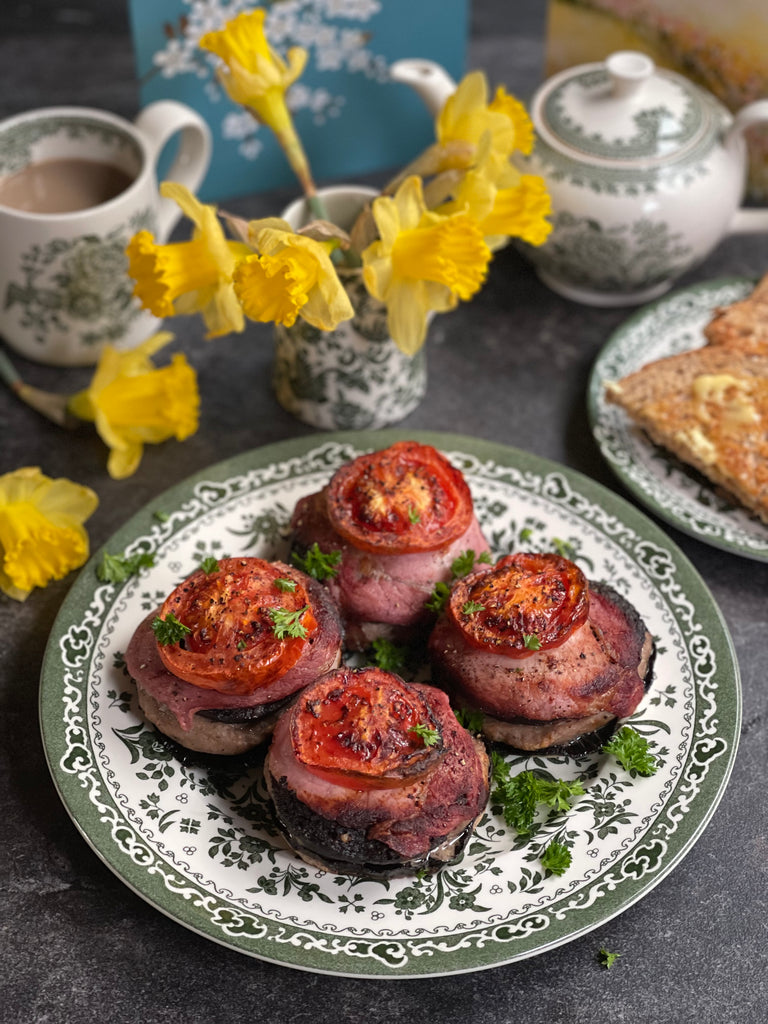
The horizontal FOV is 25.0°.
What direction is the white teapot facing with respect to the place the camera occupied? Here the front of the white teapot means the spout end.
facing to the left of the viewer

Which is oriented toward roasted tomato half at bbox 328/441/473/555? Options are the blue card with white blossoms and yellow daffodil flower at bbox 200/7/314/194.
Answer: the blue card with white blossoms

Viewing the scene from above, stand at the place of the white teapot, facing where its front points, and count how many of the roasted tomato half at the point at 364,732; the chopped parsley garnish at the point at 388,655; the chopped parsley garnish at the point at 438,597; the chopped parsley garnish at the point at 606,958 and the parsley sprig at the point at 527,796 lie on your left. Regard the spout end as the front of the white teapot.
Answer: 5

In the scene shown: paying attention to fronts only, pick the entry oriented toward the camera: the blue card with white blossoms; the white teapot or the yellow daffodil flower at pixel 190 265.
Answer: the blue card with white blossoms

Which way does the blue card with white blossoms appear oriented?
toward the camera

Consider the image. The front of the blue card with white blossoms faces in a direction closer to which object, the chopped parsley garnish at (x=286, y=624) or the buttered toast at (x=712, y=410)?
the chopped parsley garnish

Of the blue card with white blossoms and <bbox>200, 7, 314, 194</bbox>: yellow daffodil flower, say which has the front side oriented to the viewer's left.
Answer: the yellow daffodil flower

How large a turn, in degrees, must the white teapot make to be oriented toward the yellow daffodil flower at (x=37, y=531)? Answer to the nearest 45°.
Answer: approximately 45° to its left

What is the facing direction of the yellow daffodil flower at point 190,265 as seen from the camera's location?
facing to the left of the viewer

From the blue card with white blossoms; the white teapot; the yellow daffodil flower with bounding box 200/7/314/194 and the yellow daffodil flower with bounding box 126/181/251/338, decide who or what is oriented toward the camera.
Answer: the blue card with white blossoms

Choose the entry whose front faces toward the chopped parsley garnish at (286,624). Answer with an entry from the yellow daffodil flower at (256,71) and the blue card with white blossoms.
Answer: the blue card with white blossoms

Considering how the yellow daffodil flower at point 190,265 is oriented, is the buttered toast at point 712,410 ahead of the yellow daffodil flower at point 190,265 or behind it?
behind

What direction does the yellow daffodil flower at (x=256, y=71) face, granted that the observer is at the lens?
facing to the left of the viewer
